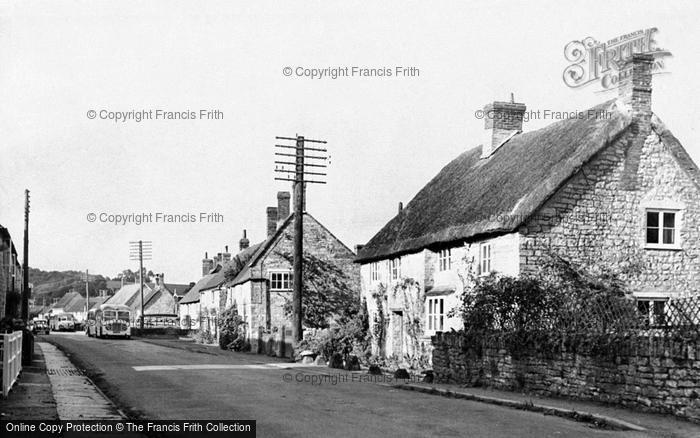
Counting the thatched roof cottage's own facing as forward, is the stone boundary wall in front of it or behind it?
in front

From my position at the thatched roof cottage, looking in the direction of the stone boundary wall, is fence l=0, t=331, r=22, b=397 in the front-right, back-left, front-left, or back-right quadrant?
front-right

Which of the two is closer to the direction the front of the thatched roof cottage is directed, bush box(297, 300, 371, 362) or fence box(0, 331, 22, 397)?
the fence

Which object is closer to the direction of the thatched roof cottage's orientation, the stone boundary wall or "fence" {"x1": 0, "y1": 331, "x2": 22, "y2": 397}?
the fence

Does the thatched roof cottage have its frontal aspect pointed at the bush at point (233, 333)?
no

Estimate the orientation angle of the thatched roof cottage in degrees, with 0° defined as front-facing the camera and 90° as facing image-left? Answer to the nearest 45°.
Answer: approximately 45°

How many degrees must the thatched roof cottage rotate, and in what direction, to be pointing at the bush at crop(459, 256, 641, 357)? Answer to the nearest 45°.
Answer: approximately 45° to its left

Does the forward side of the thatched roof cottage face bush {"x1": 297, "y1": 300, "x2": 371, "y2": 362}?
no

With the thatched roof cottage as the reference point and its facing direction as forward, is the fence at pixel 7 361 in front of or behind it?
in front

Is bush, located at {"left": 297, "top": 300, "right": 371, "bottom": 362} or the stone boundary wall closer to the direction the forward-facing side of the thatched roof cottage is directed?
the stone boundary wall

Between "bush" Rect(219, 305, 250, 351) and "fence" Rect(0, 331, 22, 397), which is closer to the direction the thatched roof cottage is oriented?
the fence
